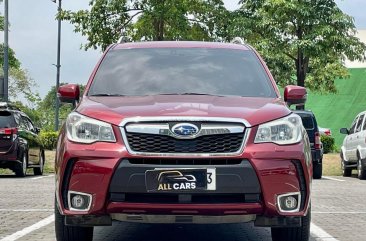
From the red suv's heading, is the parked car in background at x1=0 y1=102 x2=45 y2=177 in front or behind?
behind

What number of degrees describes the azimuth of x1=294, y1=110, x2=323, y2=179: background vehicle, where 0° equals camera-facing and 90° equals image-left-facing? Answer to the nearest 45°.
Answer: approximately 180°

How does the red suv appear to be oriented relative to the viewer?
toward the camera

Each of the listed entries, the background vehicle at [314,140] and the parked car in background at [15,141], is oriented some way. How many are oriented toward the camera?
0

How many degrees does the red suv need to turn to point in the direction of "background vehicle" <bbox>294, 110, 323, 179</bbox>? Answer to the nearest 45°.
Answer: approximately 180°

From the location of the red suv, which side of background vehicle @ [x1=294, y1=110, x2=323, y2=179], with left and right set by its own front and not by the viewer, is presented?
back

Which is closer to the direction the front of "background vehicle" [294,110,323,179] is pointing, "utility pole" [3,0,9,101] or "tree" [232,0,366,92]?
the tree

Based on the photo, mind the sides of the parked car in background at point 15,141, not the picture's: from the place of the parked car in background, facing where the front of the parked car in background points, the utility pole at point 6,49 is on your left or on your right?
on your left

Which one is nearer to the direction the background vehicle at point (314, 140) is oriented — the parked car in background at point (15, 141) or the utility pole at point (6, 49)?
the utility pole

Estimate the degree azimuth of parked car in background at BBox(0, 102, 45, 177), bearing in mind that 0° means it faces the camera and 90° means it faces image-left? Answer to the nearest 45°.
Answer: approximately 225°

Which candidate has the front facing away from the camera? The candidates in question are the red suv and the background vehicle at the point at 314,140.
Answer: the background vehicle

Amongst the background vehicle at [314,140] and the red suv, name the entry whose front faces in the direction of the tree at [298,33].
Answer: the background vehicle

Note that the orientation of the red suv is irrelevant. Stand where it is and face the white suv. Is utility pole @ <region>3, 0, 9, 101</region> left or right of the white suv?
left

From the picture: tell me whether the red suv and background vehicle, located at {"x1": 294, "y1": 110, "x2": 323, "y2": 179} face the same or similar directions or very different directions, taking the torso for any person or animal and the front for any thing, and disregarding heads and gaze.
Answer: very different directions

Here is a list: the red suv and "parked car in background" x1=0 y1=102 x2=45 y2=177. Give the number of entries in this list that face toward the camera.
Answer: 1

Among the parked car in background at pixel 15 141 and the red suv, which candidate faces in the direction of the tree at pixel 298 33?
the parked car in background
